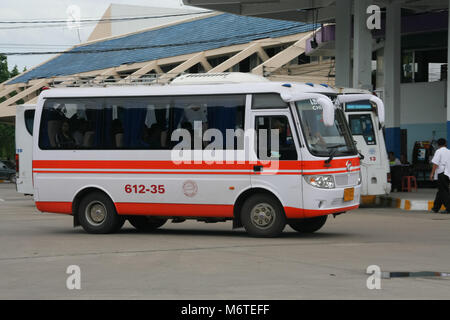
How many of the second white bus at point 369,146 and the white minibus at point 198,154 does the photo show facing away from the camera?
0

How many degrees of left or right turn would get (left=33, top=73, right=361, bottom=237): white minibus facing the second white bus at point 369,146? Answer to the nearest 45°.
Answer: approximately 90° to its left

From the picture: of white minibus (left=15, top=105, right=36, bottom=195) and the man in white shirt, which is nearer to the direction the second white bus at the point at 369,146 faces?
the man in white shirt

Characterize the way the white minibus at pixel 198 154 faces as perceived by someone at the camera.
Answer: facing the viewer and to the right of the viewer

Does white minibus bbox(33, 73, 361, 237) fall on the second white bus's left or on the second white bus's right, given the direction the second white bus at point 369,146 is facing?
on its right
